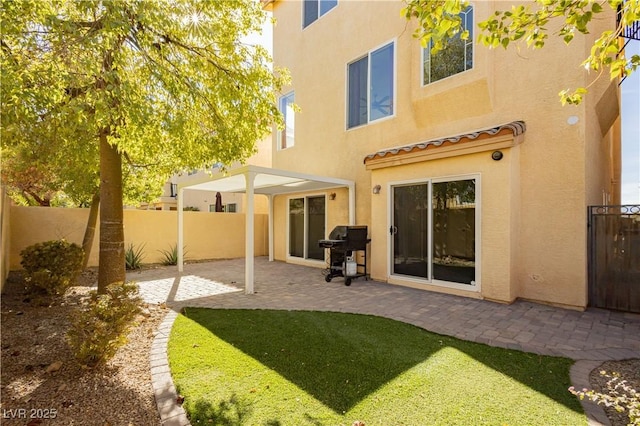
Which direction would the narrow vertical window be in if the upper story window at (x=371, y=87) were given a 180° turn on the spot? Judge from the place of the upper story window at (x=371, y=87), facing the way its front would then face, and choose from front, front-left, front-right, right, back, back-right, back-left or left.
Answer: left

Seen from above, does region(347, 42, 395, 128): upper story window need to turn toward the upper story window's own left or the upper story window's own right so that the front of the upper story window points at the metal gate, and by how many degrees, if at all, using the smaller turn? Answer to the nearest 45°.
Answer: approximately 90° to the upper story window's own left

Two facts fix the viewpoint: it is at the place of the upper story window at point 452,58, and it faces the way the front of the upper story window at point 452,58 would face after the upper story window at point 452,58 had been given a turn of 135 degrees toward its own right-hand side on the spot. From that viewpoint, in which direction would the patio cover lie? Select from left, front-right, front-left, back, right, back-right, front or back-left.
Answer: left

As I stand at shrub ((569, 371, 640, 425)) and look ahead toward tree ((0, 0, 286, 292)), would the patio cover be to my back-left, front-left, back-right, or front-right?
front-right

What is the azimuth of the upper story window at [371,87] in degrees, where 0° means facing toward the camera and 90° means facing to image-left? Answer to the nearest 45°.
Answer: approximately 45°

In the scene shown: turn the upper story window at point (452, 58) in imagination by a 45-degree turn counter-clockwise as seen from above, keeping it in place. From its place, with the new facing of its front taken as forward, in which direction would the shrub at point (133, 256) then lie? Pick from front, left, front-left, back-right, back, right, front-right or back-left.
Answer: right

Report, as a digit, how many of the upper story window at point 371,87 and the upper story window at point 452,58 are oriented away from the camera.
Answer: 0

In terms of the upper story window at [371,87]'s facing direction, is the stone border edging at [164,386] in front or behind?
in front

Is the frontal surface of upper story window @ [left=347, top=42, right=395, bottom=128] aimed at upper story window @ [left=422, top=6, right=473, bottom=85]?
no

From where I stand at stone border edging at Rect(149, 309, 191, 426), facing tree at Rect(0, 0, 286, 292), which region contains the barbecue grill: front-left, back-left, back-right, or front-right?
front-right

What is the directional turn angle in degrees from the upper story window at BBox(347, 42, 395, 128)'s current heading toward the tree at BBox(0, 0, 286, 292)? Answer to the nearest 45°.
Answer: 0° — it already faces it

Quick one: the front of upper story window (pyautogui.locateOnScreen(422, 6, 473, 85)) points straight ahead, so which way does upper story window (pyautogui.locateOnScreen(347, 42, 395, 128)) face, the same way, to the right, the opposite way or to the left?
the same way

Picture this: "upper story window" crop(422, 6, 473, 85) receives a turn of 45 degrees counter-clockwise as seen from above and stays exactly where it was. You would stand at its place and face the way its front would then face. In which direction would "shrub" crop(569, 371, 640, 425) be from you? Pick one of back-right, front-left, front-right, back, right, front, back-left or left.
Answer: front

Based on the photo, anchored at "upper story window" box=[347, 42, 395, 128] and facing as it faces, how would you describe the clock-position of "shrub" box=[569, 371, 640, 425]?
The shrub is roughly at 10 o'clock from the upper story window.

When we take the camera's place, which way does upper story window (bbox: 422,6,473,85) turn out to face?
facing the viewer and to the left of the viewer
